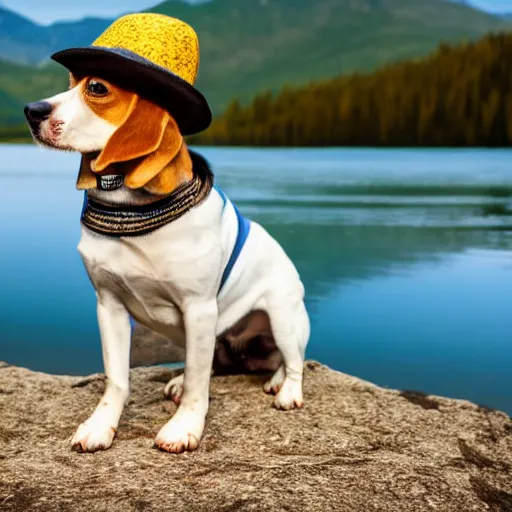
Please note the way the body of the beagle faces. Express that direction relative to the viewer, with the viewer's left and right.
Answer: facing the viewer and to the left of the viewer
